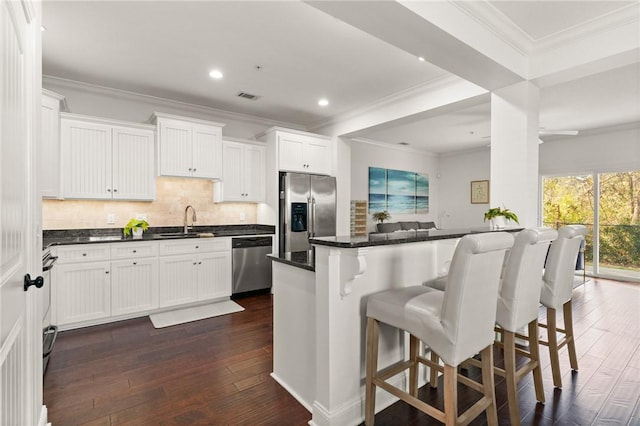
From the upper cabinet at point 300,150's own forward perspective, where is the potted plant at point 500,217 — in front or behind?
in front

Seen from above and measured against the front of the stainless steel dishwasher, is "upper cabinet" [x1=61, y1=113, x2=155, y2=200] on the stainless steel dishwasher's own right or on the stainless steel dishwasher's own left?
on the stainless steel dishwasher's own right

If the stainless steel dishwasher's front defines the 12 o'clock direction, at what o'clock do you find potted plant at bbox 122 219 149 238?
The potted plant is roughly at 4 o'clock from the stainless steel dishwasher.

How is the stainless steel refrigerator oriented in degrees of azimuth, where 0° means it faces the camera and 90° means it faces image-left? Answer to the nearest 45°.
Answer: approximately 315°

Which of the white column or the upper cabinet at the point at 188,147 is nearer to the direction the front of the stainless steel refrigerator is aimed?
the white column

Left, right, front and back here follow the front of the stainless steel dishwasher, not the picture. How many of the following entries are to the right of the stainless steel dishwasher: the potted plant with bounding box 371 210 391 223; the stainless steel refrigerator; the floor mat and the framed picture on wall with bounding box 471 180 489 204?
1

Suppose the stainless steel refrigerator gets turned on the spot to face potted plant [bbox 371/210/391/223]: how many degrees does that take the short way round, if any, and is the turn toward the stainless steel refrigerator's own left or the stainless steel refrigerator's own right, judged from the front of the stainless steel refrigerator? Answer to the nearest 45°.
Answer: approximately 90° to the stainless steel refrigerator's own left

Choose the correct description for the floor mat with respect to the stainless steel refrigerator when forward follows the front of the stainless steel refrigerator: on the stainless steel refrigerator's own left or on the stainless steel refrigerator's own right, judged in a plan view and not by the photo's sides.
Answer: on the stainless steel refrigerator's own right

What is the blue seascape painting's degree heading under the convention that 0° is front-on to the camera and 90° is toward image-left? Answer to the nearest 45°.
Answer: approximately 315°

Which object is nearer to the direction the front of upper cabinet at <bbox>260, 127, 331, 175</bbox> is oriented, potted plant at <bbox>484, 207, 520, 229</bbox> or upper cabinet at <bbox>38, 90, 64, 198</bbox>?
the potted plant

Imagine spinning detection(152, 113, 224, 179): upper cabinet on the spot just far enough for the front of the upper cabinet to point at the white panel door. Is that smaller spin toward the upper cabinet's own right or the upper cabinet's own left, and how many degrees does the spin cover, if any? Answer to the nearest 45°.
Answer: approximately 45° to the upper cabinet's own right

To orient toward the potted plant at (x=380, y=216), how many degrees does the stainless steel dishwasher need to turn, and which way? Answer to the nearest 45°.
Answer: approximately 90° to its left

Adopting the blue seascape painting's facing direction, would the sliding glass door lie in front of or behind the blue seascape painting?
in front

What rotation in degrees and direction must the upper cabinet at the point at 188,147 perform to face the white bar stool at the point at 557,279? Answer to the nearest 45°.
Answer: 0° — it already faces it
